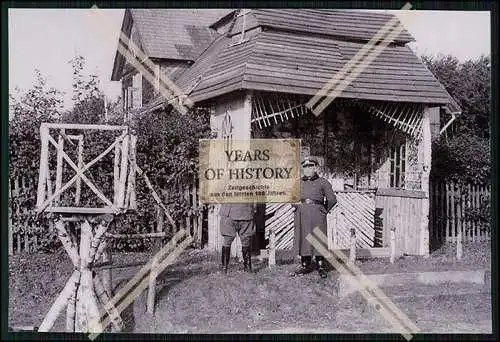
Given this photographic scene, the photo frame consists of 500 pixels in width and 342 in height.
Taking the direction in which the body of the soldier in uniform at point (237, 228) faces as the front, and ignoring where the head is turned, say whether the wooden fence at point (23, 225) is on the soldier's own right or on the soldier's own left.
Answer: on the soldier's own right

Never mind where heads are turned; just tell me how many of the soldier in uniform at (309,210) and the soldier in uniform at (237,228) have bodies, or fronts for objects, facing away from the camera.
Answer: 0

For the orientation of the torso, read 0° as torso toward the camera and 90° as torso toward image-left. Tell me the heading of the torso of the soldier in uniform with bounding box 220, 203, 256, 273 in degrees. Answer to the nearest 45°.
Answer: approximately 0°

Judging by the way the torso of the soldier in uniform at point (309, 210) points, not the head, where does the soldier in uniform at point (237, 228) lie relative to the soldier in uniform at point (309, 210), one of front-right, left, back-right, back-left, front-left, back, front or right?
front-right

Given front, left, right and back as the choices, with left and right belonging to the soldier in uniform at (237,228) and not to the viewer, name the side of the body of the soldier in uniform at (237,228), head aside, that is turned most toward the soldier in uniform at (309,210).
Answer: left

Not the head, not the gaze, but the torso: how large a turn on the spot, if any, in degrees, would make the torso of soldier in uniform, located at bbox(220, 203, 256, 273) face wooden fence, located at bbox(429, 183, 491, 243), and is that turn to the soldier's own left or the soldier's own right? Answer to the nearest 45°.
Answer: approximately 135° to the soldier's own left
